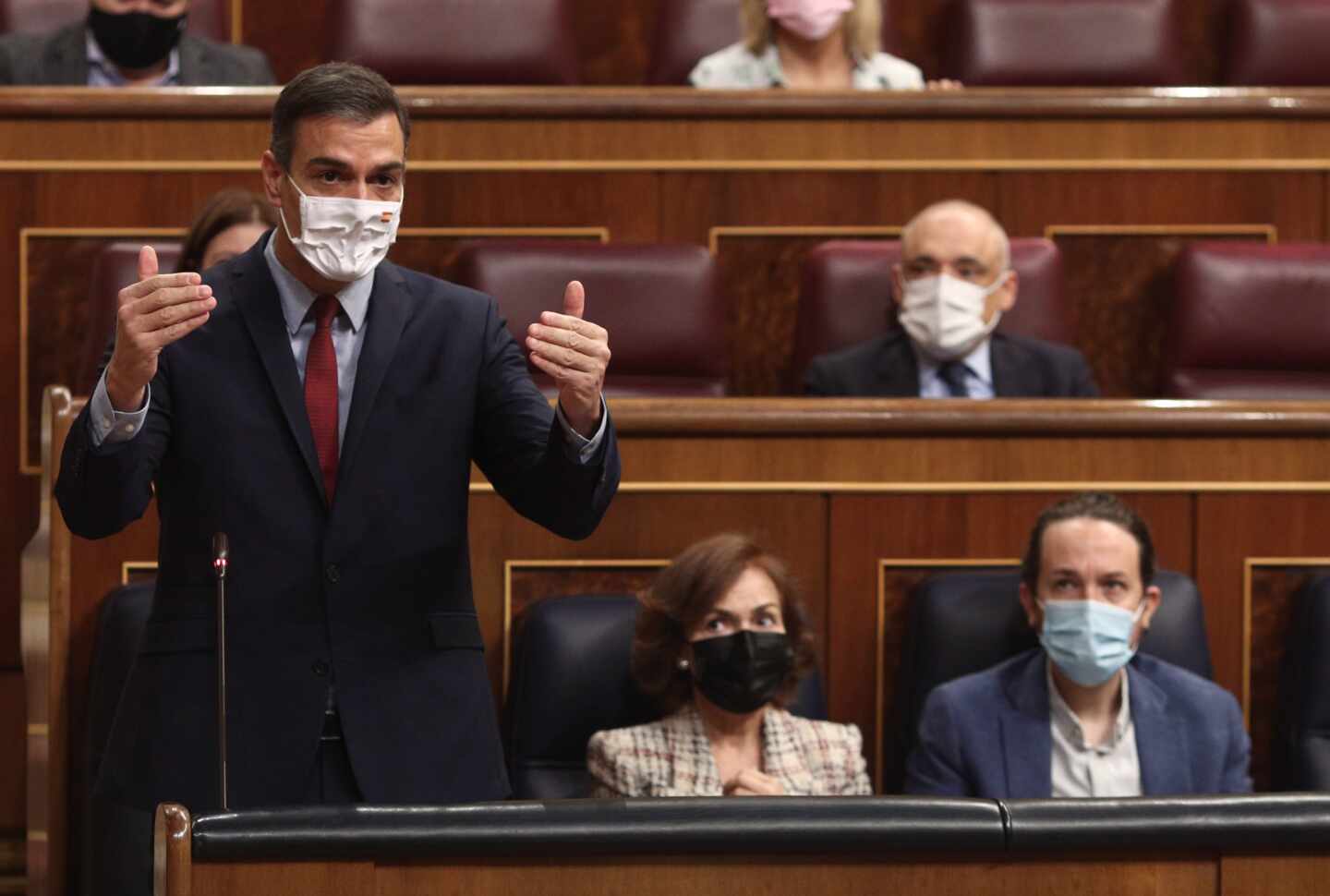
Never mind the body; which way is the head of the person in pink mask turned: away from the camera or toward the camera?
toward the camera

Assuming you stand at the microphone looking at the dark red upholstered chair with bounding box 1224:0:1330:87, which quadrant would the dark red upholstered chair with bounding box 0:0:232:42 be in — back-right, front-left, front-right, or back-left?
front-left

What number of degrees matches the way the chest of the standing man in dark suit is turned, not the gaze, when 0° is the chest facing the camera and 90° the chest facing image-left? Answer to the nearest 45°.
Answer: approximately 0°

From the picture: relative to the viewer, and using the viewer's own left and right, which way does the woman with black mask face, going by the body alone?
facing the viewer

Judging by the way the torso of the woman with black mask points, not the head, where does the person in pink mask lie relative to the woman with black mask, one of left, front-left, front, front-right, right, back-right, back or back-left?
back

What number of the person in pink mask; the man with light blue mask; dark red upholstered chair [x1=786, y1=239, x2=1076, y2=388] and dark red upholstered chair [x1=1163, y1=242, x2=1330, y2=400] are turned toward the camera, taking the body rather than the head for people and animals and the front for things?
4

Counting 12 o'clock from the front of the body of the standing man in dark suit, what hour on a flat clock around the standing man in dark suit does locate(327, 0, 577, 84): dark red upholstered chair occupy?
The dark red upholstered chair is roughly at 6 o'clock from the standing man in dark suit.

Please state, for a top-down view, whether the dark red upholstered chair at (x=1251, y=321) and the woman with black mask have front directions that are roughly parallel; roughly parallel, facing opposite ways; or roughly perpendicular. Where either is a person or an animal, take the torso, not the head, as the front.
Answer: roughly parallel

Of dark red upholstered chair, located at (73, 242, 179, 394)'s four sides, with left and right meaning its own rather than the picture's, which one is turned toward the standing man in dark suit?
front

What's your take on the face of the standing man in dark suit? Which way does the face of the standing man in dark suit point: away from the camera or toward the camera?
toward the camera

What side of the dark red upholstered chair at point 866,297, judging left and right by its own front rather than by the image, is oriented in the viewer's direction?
front
